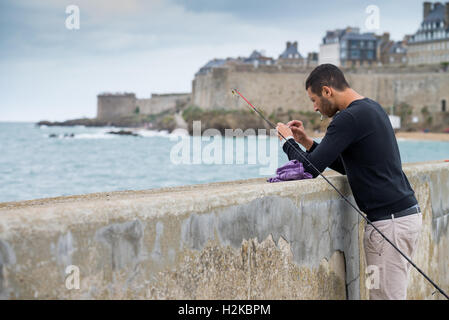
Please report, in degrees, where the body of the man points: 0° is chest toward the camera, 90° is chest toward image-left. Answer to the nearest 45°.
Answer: approximately 90°

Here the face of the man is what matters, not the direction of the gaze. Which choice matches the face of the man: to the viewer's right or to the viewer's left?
to the viewer's left

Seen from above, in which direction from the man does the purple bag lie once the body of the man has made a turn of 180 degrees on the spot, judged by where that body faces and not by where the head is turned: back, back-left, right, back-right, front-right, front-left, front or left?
back-left
